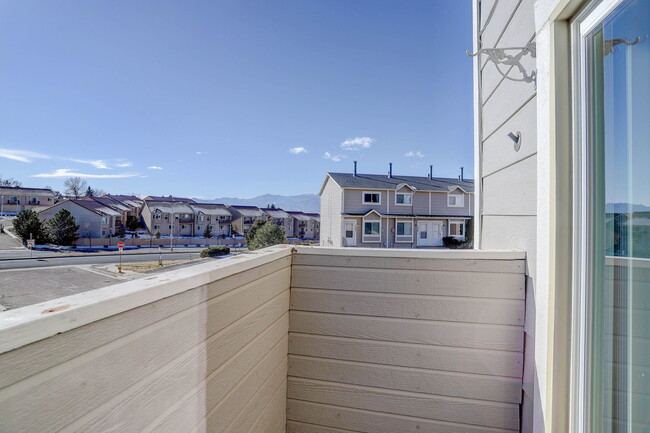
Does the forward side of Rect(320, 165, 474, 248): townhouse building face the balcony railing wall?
yes

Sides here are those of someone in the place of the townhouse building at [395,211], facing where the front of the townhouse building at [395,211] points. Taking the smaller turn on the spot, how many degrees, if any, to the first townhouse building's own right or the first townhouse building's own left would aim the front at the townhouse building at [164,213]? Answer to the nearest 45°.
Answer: approximately 90° to the first townhouse building's own right

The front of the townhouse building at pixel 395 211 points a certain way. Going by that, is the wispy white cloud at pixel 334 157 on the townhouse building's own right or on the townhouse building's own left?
on the townhouse building's own right

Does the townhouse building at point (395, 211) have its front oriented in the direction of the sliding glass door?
yes

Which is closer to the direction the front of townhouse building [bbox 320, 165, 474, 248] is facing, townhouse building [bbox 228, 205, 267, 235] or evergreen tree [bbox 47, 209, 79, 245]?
the evergreen tree

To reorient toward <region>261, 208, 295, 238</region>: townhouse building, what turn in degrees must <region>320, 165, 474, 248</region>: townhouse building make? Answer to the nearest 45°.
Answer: approximately 135° to its right

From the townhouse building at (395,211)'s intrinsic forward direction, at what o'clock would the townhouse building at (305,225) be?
the townhouse building at (305,225) is roughly at 5 o'clock from the townhouse building at (395,211).
